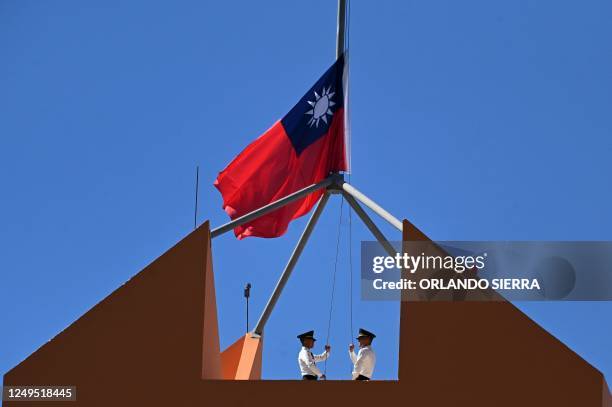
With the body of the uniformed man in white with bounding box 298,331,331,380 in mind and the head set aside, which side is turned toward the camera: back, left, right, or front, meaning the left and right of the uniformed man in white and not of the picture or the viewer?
right

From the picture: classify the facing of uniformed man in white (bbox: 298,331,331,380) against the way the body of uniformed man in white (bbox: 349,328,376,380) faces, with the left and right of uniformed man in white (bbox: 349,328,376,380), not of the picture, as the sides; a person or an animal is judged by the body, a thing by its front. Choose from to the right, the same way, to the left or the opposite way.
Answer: the opposite way

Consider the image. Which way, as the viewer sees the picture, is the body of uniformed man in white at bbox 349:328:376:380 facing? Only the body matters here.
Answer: to the viewer's left

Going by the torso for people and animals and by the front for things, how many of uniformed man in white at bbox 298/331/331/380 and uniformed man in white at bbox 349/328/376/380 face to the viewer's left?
1

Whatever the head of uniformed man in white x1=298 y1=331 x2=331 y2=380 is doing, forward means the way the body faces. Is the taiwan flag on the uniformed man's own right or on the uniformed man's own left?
on the uniformed man's own left

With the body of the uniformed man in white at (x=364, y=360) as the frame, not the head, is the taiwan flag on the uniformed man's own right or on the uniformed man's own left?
on the uniformed man's own right

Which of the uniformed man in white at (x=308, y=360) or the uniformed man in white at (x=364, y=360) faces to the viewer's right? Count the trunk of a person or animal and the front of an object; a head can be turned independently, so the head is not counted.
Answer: the uniformed man in white at (x=308, y=360)

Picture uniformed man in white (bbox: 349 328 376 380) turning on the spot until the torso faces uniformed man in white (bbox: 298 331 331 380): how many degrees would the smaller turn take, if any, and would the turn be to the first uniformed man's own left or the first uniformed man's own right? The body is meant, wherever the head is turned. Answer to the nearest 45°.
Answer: approximately 45° to the first uniformed man's own right

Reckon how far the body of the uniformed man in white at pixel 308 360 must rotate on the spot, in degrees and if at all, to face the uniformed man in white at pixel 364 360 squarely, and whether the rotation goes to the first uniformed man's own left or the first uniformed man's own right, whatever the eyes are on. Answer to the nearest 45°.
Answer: approximately 45° to the first uniformed man's own right
